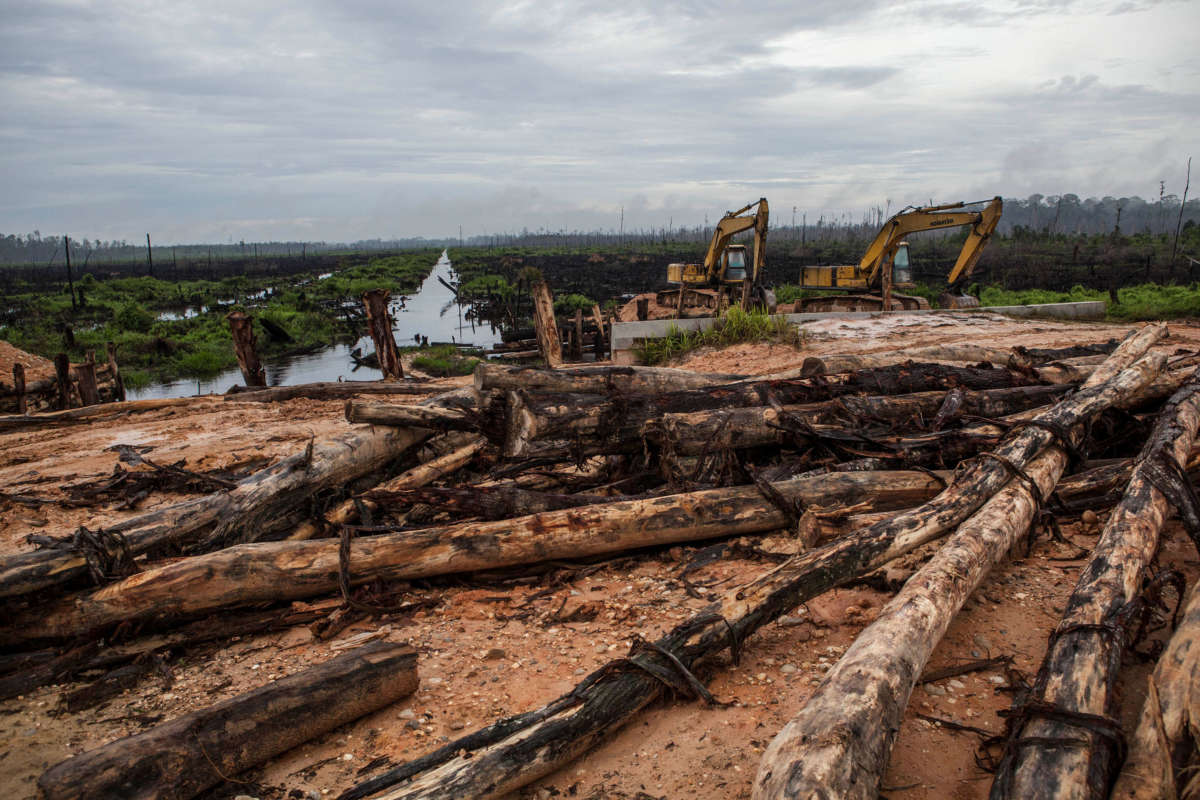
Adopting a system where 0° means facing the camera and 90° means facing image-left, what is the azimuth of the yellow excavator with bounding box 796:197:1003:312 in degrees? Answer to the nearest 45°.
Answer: approximately 270°

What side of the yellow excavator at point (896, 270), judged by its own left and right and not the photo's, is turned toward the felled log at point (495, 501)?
right

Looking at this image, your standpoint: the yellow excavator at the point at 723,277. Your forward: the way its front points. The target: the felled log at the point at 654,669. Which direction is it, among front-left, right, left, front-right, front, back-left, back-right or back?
front-right

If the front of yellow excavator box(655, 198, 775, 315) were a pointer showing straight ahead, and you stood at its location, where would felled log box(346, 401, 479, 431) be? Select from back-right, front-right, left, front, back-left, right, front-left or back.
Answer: front-right

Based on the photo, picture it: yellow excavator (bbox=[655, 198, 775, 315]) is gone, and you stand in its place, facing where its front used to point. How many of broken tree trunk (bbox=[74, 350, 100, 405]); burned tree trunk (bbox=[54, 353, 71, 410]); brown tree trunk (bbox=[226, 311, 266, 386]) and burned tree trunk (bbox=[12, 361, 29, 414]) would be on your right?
4

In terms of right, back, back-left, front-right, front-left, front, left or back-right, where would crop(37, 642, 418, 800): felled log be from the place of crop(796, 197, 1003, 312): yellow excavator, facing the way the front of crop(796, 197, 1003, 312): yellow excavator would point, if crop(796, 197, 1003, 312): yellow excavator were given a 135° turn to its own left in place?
back-left

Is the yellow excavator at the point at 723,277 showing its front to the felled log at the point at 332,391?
no

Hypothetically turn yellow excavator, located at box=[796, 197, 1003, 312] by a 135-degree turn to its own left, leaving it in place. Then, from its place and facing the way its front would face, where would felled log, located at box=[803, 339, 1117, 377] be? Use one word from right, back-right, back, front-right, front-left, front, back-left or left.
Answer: back-left

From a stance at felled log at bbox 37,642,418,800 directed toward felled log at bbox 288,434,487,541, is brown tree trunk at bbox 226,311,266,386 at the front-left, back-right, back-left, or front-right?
front-left

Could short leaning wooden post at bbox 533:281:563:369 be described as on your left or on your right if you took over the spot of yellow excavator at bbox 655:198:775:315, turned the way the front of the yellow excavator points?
on your right

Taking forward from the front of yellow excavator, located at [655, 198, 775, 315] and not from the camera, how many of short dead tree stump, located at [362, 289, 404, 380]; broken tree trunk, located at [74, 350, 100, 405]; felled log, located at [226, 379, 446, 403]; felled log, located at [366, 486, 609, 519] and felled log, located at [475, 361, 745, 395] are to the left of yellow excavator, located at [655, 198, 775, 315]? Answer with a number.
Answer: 0

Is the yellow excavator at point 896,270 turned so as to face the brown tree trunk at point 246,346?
no

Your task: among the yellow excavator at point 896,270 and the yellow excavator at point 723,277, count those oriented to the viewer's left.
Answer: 0

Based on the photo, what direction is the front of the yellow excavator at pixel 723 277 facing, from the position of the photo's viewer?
facing the viewer and to the right of the viewer

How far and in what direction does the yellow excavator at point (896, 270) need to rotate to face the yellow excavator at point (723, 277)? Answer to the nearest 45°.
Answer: approximately 180°

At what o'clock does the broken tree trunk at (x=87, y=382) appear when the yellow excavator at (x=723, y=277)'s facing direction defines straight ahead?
The broken tree trunk is roughly at 3 o'clock from the yellow excavator.

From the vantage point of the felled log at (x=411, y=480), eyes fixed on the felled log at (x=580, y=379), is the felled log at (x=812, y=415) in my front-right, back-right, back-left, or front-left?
front-right
